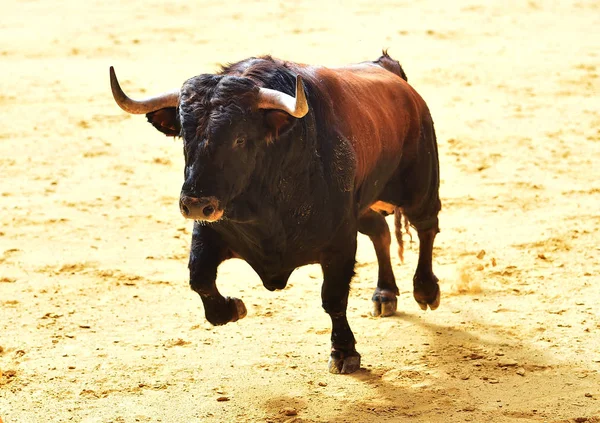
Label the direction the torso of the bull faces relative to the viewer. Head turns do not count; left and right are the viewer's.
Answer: facing the viewer and to the left of the viewer

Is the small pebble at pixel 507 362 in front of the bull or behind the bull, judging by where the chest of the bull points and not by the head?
behind
